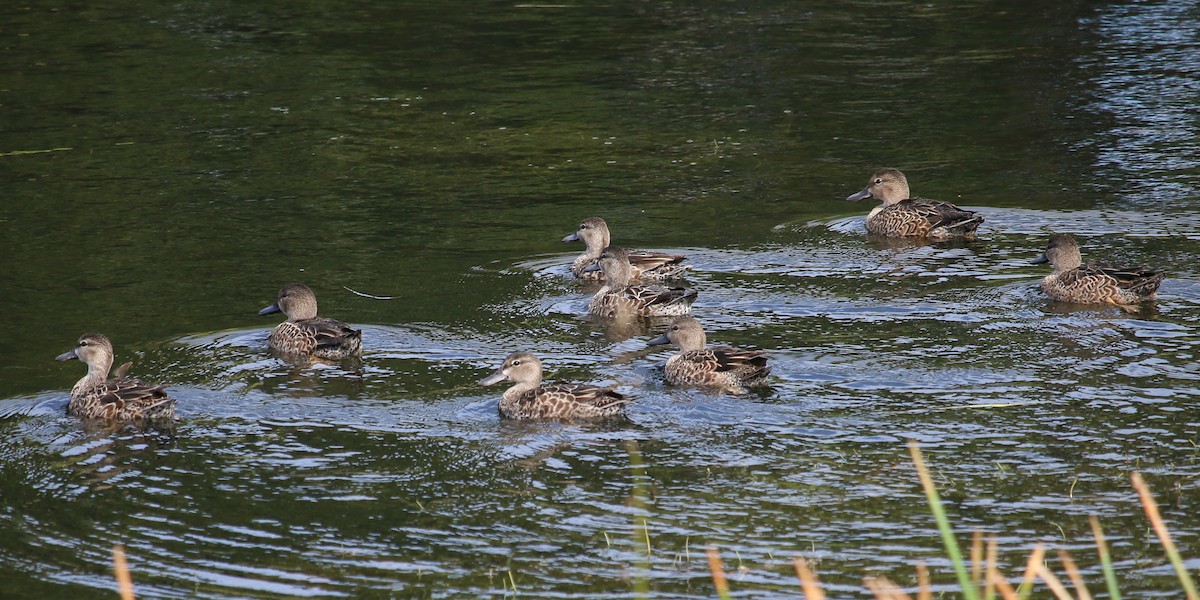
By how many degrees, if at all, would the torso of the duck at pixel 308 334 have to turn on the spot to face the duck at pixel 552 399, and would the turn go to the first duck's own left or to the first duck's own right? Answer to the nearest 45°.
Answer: approximately 135° to the first duck's own left

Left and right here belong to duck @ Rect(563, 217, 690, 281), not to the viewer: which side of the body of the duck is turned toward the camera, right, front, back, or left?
left

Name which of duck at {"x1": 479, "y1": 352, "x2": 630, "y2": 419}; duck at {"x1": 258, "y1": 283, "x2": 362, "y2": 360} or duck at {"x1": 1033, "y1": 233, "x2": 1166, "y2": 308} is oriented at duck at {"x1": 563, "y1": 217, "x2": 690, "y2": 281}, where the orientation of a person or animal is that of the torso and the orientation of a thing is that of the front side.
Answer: duck at {"x1": 1033, "y1": 233, "x2": 1166, "y2": 308}

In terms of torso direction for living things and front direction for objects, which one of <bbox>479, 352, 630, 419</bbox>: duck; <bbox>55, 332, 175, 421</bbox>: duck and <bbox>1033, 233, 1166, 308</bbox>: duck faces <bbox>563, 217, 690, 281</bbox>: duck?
<bbox>1033, 233, 1166, 308</bbox>: duck

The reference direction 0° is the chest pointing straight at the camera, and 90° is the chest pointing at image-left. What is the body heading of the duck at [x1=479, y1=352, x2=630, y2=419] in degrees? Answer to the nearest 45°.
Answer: approximately 90°

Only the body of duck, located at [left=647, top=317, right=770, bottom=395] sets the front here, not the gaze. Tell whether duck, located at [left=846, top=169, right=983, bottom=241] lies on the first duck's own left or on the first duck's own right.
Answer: on the first duck's own right

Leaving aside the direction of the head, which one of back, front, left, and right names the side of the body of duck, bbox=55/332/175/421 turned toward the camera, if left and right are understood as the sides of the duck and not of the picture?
left

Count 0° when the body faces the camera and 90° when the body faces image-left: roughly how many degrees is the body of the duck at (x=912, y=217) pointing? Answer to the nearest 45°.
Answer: approximately 90°

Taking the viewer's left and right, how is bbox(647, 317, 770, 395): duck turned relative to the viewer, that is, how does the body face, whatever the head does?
facing to the left of the viewer

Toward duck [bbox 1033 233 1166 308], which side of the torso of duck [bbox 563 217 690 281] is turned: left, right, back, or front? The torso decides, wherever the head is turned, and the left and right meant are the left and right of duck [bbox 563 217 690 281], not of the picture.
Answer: back

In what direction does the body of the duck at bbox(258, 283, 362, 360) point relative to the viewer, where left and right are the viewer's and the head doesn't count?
facing to the left of the viewer
